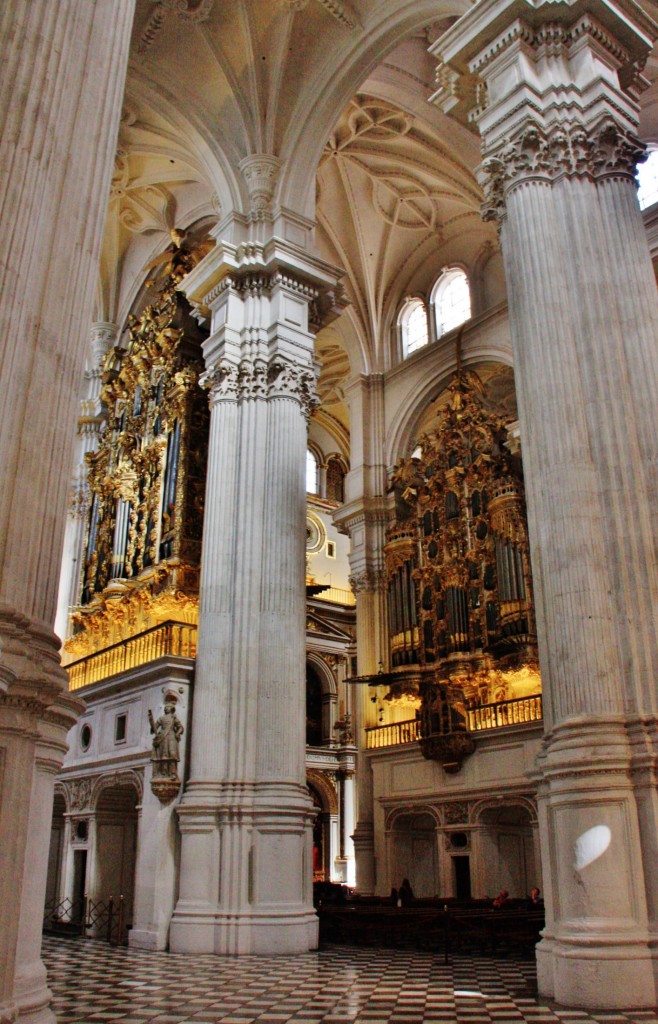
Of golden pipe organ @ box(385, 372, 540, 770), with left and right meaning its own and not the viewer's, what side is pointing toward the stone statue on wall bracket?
front

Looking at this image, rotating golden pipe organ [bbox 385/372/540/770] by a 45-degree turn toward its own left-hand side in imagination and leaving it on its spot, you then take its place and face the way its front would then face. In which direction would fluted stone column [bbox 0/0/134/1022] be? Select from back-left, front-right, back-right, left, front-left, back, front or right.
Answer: front

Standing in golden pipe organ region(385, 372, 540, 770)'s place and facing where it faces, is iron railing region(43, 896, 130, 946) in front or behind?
in front

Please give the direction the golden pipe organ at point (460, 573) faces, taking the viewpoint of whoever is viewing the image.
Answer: facing the viewer and to the left of the viewer

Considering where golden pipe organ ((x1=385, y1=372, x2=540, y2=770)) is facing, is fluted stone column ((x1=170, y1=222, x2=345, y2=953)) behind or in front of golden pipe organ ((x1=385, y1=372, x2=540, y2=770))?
in front

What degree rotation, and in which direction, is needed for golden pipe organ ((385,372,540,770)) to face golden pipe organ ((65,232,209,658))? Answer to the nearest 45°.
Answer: approximately 45° to its right

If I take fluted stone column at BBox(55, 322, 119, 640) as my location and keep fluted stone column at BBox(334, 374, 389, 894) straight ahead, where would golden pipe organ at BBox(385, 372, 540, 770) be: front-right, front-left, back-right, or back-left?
front-right
